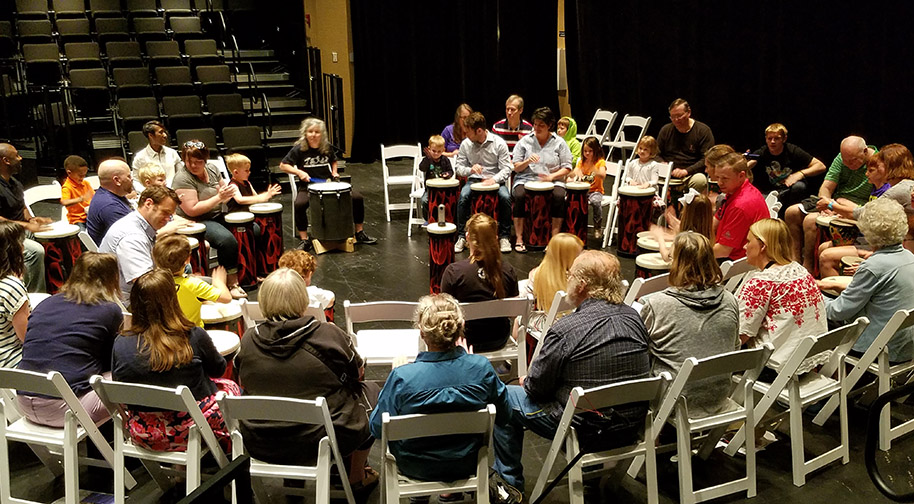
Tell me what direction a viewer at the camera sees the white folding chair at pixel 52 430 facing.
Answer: facing away from the viewer and to the right of the viewer

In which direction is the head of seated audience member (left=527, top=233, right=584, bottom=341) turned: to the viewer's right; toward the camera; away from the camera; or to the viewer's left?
away from the camera

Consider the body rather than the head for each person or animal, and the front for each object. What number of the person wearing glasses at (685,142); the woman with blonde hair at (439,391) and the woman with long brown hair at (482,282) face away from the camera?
2

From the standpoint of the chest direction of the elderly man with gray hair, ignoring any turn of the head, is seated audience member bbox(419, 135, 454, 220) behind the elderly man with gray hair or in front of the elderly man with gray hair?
in front

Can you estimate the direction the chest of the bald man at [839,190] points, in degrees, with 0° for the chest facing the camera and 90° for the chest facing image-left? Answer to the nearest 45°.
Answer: approximately 45°

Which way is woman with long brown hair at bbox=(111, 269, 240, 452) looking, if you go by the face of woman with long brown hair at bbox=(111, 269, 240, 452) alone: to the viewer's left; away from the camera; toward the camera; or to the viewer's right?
away from the camera

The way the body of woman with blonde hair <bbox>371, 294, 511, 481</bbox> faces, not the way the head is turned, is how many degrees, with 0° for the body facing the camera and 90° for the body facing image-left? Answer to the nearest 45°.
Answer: approximately 180°

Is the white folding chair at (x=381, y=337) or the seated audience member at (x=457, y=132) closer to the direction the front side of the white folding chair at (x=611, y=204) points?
the white folding chair

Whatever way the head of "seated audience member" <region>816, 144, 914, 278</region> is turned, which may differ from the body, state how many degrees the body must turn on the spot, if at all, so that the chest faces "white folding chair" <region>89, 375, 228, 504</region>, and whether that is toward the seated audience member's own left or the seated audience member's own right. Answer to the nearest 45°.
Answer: approximately 45° to the seated audience member's own left

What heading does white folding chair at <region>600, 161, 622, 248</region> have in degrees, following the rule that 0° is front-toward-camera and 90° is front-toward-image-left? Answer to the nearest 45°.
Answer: approximately 45°

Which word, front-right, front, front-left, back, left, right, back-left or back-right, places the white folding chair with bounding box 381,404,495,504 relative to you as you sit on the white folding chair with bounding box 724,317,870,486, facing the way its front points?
left

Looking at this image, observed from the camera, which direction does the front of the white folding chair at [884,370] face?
facing away from the viewer and to the left of the viewer
